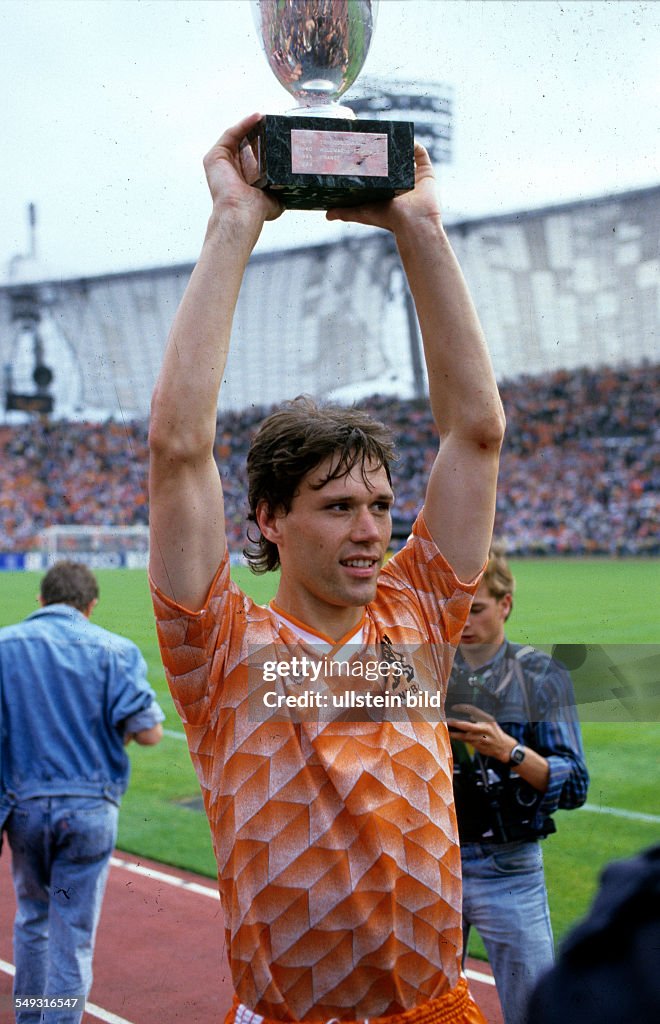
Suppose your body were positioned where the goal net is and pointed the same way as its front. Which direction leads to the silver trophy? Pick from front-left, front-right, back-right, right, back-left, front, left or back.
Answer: front

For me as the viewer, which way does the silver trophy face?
facing the viewer

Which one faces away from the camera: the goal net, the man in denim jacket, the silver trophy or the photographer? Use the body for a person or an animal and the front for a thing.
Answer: the man in denim jacket

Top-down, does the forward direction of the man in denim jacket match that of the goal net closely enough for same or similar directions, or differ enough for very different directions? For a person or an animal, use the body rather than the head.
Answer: very different directions

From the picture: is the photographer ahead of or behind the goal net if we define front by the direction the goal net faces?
ahead

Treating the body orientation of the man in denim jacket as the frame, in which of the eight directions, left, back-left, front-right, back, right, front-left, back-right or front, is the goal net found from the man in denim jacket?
front

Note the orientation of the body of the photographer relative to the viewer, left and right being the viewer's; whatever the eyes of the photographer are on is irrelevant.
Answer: facing the viewer and to the left of the viewer

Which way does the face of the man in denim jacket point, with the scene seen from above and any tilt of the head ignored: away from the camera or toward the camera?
away from the camera

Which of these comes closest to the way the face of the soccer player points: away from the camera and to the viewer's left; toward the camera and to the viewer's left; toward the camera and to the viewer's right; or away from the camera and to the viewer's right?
toward the camera and to the viewer's right

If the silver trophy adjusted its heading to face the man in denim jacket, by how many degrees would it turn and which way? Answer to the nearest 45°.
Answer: approximately 135° to its right

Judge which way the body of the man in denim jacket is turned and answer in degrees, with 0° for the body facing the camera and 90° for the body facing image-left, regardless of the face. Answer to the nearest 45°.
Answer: approximately 180°

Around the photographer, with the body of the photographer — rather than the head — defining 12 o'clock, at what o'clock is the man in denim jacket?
The man in denim jacket is roughly at 2 o'clock from the photographer.
